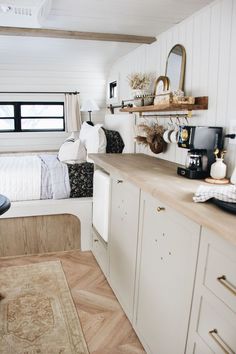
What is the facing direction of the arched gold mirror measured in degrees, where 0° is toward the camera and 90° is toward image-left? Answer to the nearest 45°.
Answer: approximately 45°

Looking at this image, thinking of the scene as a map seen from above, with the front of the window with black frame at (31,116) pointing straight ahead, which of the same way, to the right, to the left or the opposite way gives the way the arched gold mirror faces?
to the right

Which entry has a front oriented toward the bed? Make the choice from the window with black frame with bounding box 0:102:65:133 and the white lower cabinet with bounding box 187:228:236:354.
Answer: the window with black frame

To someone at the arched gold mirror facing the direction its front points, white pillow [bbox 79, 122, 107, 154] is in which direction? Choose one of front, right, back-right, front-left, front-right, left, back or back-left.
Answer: right

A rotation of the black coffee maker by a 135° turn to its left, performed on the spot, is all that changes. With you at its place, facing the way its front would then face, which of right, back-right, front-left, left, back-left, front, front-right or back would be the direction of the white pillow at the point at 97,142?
back-left

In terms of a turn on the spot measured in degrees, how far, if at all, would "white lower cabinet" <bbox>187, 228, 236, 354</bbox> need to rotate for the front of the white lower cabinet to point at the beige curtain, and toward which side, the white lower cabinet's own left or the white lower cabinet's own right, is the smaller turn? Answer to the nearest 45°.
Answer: approximately 90° to the white lower cabinet's own right

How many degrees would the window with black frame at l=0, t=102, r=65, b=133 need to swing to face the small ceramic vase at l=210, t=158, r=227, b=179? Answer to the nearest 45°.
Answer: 0° — it already faces it

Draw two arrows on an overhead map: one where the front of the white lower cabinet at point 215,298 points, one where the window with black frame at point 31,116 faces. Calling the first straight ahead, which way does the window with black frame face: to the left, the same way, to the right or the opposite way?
to the left

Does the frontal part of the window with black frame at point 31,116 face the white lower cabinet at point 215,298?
yes

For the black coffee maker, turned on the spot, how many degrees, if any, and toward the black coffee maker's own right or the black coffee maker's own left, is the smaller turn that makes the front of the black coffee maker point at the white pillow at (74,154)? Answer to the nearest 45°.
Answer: approximately 90° to the black coffee maker's own right

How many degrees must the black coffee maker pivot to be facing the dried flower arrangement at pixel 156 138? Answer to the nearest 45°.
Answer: approximately 90° to its right

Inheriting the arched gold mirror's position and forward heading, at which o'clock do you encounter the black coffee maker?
The black coffee maker is roughly at 10 o'clock from the arched gold mirror.

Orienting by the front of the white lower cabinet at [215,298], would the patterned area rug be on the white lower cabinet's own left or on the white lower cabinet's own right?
on the white lower cabinet's own right
